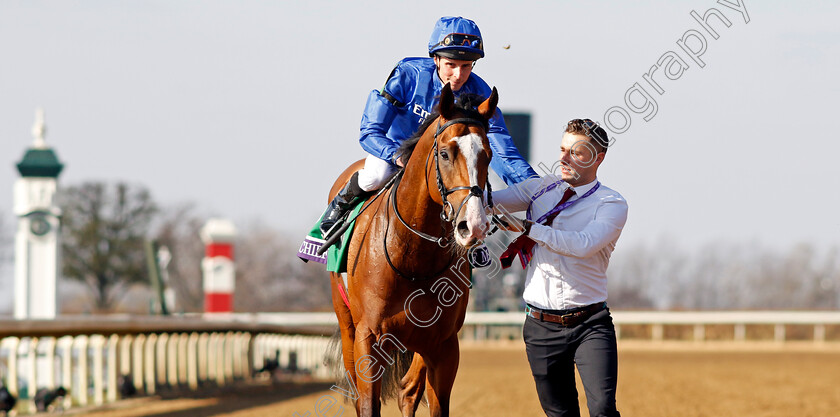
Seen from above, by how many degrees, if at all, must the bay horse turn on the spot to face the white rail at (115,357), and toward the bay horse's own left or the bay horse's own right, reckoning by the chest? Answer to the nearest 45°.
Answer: approximately 180°

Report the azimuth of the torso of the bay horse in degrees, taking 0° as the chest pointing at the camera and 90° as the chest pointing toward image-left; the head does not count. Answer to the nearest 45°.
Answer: approximately 315°

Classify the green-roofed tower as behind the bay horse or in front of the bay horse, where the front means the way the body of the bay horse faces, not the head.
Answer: behind

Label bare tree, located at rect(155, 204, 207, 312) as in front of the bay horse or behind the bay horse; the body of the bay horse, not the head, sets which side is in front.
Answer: behind

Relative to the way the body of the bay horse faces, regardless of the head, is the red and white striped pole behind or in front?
behind

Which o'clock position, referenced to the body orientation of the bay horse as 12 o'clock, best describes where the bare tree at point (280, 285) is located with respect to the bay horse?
The bare tree is roughly at 7 o'clock from the bay horse.

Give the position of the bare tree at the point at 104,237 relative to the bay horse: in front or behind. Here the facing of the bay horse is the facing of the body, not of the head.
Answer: behind
